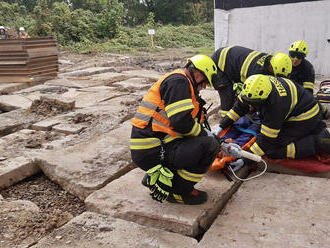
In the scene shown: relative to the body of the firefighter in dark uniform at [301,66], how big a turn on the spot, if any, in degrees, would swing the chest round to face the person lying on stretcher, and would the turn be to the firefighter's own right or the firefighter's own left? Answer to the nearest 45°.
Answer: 0° — they already face them

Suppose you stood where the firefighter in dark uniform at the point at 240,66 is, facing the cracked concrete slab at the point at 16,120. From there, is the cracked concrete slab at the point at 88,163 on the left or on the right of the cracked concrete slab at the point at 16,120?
left

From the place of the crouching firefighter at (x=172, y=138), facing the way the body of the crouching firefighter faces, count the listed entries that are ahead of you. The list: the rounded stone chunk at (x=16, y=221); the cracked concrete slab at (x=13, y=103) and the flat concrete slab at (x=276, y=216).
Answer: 1

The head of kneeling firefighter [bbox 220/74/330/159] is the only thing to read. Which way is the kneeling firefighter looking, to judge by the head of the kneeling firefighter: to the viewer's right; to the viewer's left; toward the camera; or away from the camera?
to the viewer's left

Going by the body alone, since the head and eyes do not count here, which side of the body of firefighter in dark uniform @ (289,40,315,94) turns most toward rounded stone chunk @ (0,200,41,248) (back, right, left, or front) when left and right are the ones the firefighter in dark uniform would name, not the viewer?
front

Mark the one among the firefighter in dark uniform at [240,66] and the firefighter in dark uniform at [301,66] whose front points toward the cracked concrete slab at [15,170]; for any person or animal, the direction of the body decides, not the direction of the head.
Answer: the firefighter in dark uniform at [301,66]

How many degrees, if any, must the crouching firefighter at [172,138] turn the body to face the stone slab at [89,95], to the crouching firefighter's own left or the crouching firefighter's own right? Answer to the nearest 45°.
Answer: approximately 90° to the crouching firefighter's own left

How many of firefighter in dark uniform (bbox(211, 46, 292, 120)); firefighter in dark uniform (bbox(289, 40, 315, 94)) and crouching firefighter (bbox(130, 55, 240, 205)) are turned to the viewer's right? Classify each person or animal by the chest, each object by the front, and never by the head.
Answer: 2

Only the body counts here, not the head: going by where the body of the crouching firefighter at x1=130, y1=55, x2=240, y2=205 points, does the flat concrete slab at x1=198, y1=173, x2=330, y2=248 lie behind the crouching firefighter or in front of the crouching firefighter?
in front

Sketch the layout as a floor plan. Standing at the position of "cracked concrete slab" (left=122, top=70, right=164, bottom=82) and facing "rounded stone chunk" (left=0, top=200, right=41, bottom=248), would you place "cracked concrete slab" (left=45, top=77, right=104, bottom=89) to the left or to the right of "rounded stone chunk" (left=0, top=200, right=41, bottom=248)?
right

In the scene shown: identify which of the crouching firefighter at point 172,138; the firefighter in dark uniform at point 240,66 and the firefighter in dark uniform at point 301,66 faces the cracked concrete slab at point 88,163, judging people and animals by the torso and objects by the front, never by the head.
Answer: the firefighter in dark uniform at point 301,66

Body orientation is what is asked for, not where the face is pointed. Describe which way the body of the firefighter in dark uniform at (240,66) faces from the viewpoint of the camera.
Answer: to the viewer's right

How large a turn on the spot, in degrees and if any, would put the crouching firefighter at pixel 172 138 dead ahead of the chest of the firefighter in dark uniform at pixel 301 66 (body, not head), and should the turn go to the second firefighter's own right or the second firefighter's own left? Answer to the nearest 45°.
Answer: approximately 45° to the second firefighter's own left

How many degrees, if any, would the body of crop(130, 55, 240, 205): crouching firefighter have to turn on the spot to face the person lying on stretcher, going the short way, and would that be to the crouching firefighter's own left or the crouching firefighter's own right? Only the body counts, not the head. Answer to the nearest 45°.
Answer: approximately 45° to the crouching firefighter's own left

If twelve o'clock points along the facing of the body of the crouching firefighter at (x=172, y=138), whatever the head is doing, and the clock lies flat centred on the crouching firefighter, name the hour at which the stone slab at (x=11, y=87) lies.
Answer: The stone slab is roughly at 8 o'clock from the crouching firefighter.
